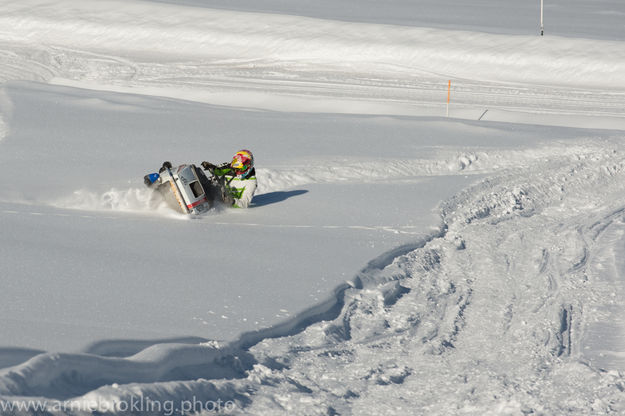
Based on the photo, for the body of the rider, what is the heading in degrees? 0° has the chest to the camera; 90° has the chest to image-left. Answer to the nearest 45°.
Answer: approximately 90°
